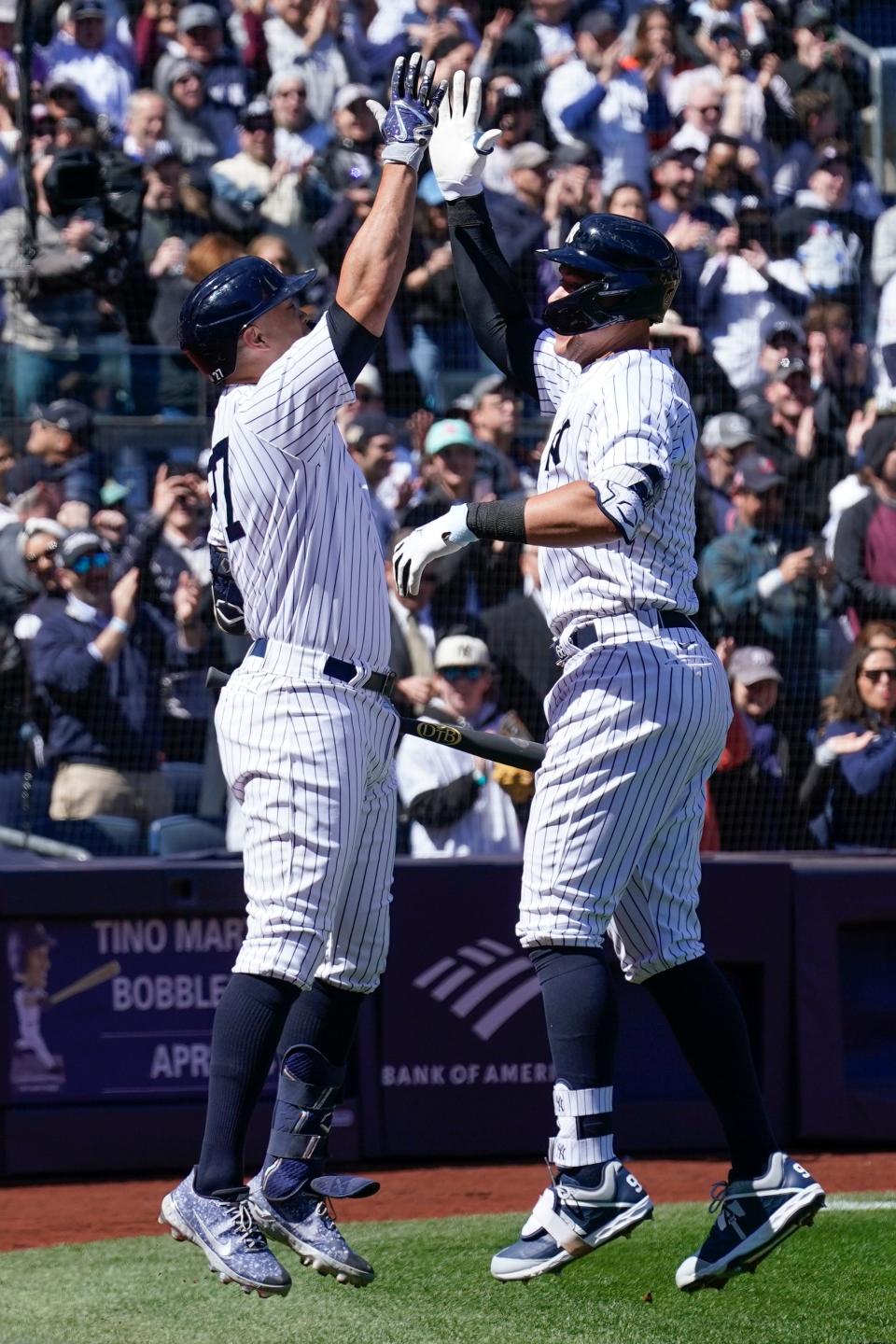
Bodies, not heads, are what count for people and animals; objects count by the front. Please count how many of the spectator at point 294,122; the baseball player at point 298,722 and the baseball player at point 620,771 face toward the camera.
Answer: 1

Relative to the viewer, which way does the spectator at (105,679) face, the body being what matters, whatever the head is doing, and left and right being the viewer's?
facing the viewer and to the right of the viewer

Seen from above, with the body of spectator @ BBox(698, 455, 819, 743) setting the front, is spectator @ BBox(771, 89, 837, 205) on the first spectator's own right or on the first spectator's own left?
on the first spectator's own left

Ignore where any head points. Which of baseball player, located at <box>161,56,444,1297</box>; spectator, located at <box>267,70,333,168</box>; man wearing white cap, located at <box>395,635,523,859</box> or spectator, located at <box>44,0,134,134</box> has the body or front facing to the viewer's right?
the baseball player

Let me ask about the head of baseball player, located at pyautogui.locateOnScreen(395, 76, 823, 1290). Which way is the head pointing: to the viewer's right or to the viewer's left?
to the viewer's left

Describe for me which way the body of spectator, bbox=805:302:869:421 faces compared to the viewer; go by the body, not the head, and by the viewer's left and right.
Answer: facing the viewer and to the left of the viewer

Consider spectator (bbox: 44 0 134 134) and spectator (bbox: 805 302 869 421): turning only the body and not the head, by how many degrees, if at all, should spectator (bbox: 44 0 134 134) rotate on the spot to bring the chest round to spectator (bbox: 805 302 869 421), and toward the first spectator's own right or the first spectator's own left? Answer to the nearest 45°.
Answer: approximately 90° to the first spectator's own left

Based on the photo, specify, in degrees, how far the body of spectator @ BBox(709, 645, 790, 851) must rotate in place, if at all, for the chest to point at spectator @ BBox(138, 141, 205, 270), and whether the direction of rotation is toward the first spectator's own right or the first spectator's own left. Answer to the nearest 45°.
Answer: approximately 135° to the first spectator's own right

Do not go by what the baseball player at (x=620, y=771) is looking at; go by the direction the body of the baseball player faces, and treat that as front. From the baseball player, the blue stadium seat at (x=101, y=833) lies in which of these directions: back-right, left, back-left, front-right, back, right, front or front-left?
front-right

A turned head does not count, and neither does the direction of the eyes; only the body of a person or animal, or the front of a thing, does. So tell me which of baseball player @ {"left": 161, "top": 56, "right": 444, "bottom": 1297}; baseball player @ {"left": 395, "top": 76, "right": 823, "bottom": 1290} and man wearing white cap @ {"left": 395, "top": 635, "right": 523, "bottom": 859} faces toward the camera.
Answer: the man wearing white cap

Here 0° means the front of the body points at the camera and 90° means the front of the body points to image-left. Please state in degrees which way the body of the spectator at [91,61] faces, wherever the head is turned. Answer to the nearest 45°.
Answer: approximately 0°
